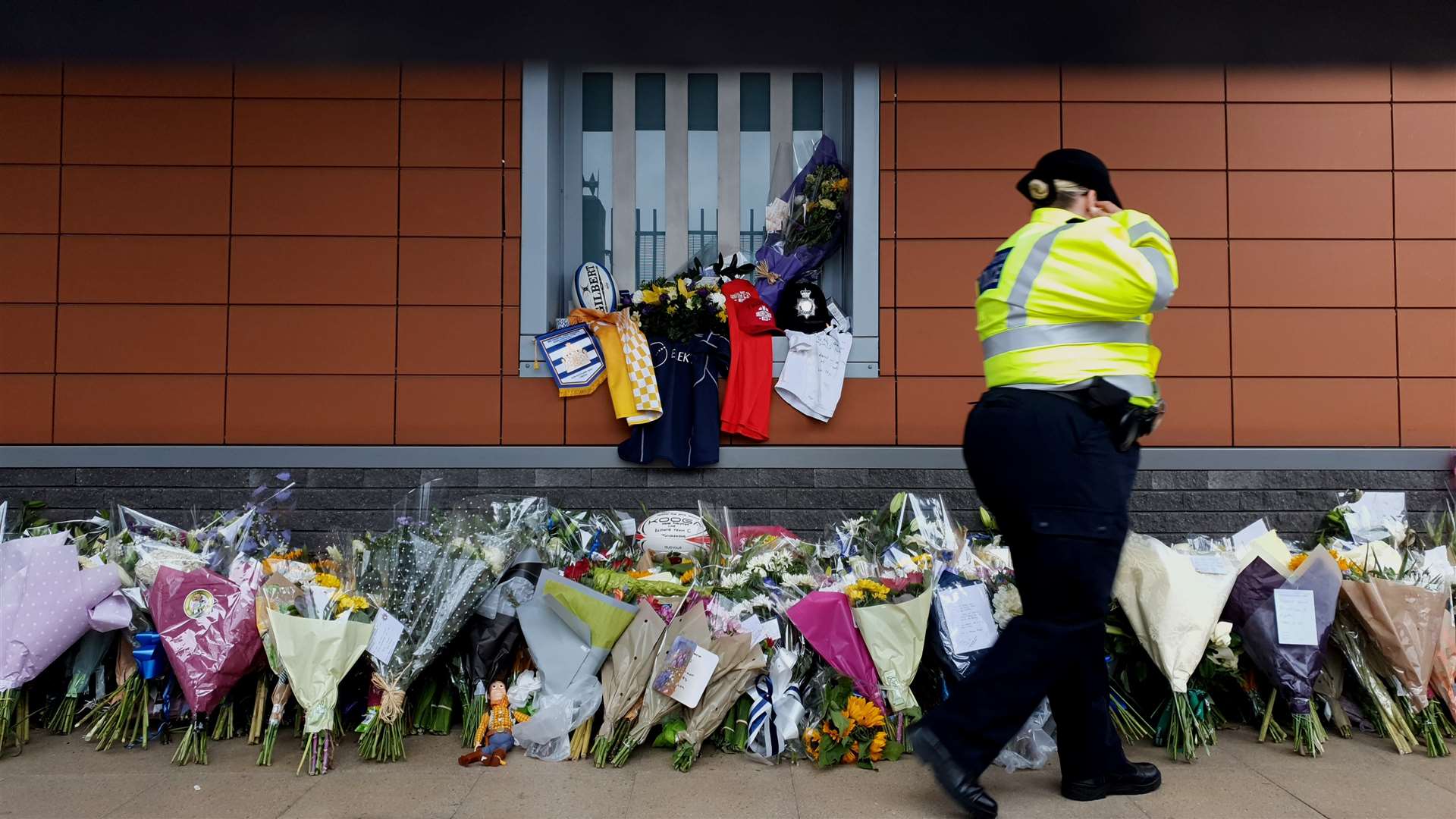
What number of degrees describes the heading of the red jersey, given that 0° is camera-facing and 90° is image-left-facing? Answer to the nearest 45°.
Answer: approximately 0°

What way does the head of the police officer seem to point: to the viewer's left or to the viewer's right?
to the viewer's right

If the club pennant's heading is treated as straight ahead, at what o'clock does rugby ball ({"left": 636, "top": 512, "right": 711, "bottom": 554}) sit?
The rugby ball is roughly at 11 o'clock from the club pennant.

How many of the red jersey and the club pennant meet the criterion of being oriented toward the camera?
2

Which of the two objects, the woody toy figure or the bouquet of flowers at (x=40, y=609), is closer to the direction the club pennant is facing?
the woody toy figure

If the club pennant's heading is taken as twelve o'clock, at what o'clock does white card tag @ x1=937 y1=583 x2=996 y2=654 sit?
The white card tag is roughly at 11 o'clock from the club pennant.

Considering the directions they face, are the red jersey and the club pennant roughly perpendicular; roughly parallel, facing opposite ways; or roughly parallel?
roughly parallel

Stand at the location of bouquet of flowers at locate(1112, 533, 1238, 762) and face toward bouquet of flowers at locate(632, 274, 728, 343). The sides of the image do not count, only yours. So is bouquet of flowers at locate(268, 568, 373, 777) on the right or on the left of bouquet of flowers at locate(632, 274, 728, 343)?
left

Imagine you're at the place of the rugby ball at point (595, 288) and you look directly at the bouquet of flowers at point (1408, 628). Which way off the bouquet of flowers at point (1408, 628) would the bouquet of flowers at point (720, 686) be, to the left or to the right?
right

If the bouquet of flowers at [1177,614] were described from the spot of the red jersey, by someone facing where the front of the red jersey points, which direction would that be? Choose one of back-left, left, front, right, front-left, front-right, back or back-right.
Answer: front-left

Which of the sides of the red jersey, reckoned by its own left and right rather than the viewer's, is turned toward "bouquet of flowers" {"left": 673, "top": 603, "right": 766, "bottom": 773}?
front

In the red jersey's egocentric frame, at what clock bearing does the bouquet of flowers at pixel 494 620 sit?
The bouquet of flowers is roughly at 1 o'clock from the red jersey.

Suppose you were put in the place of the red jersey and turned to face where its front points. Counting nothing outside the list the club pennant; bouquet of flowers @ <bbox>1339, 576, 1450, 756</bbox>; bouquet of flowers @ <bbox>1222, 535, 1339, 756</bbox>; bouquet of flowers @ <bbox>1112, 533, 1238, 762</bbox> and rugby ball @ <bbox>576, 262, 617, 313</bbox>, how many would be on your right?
2

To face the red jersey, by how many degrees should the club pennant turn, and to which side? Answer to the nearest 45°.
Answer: approximately 90° to its left

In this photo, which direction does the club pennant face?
toward the camera

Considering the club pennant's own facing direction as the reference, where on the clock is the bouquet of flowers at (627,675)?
The bouquet of flowers is roughly at 12 o'clock from the club pennant.

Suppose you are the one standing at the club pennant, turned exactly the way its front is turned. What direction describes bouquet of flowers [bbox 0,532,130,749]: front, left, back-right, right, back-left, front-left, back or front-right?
front-right
